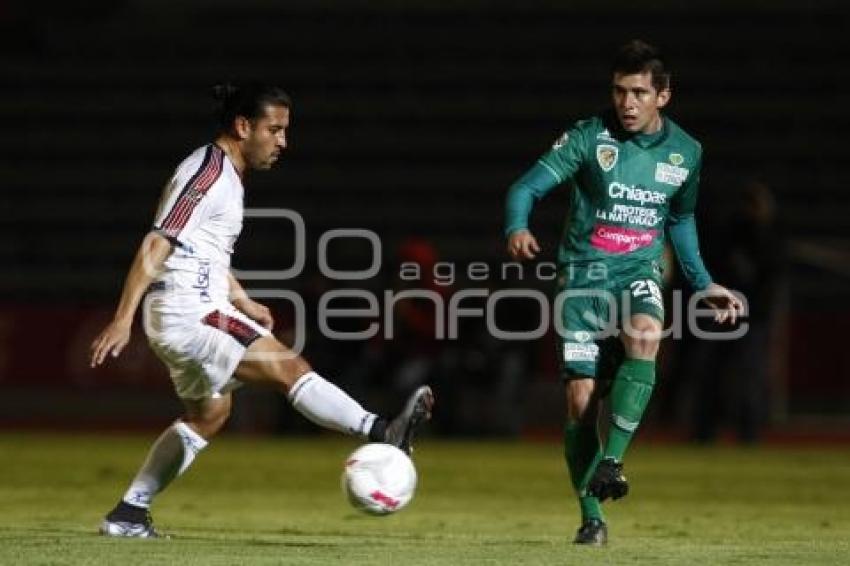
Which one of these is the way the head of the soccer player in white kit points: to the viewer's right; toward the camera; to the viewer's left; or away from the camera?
to the viewer's right

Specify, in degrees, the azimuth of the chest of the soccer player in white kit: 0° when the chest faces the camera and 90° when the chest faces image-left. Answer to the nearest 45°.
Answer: approximately 270°

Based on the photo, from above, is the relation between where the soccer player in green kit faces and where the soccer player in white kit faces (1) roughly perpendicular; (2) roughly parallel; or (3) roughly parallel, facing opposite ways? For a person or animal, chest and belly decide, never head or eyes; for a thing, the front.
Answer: roughly perpendicular

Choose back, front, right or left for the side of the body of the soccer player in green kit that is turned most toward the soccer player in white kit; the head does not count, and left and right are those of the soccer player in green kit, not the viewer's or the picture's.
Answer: right

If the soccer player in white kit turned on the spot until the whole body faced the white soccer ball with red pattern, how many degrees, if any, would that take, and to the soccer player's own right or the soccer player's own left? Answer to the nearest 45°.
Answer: approximately 45° to the soccer player's own right

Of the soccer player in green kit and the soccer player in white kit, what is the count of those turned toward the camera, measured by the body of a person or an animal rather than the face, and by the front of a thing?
1

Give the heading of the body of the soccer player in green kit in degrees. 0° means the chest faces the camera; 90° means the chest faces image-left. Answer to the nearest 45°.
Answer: approximately 0°
